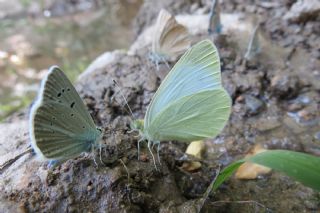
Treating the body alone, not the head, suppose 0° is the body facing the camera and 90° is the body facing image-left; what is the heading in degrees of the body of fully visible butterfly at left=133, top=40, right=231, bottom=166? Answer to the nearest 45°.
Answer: approximately 90°

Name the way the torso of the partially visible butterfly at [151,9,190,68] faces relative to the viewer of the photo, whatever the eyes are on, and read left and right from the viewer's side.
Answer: facing to the left of the viewer

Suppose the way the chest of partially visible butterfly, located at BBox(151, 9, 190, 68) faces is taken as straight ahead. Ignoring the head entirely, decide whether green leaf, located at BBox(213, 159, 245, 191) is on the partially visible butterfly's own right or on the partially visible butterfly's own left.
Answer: on the partially visible butterfly's own left

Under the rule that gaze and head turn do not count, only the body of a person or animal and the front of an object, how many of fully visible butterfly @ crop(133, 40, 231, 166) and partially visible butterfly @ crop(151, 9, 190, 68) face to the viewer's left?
2

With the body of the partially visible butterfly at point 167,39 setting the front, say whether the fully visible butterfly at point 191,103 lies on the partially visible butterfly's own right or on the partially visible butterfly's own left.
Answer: on the partially visible butterfly's own left
